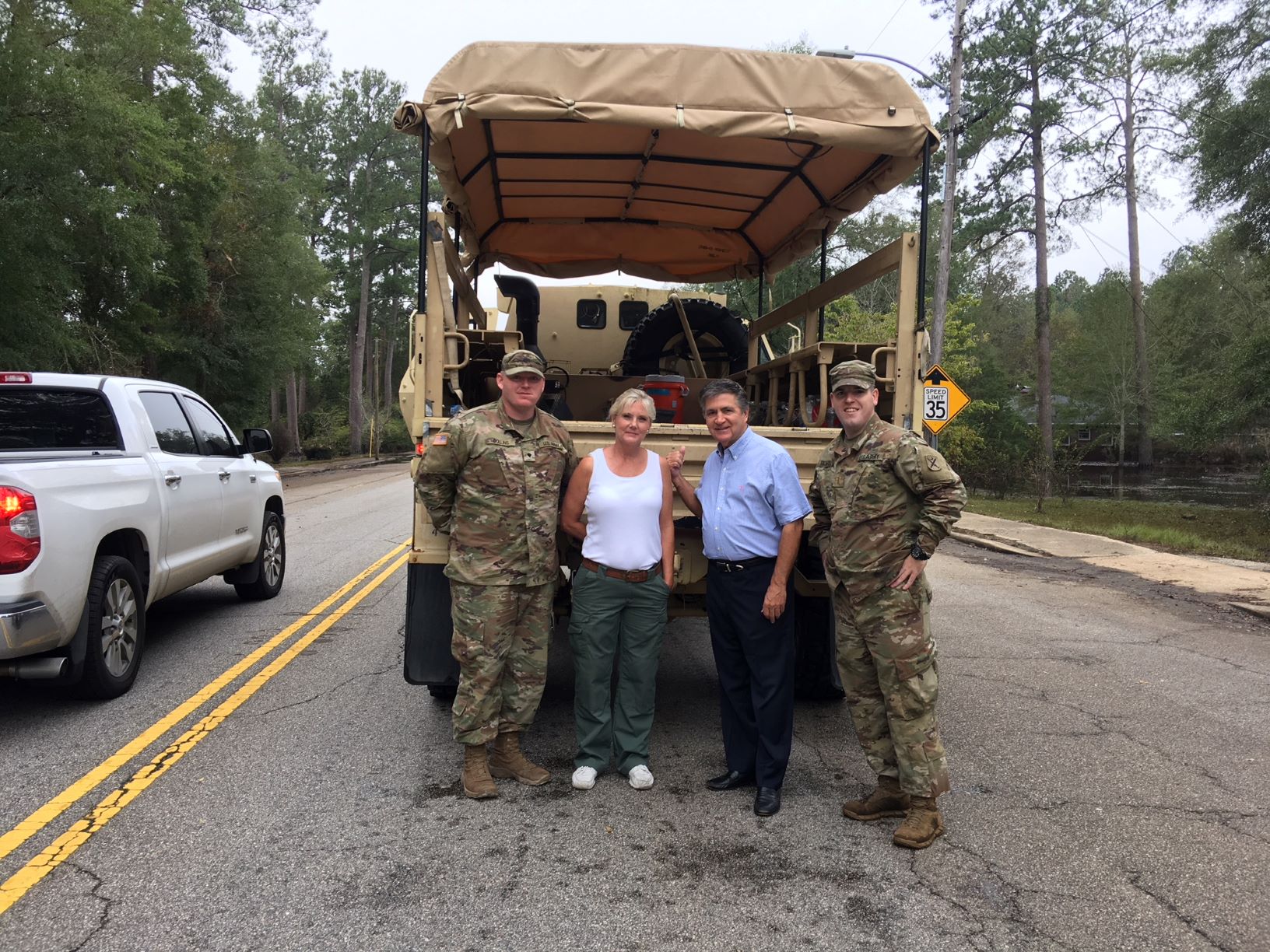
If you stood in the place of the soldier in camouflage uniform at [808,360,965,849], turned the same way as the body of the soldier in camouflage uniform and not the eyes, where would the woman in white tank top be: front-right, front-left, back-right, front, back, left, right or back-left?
front-right

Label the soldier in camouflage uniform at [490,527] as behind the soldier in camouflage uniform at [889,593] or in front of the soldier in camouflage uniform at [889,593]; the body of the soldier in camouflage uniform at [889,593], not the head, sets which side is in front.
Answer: in front

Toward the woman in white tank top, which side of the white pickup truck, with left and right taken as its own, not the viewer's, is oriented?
right

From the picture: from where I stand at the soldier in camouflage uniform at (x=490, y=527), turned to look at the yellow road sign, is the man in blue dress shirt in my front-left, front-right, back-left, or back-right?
front-right

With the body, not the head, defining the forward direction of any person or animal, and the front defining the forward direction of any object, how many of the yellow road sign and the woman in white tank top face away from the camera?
0

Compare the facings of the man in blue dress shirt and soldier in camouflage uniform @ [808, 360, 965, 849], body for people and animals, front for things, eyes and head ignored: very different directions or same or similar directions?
same or similar directions

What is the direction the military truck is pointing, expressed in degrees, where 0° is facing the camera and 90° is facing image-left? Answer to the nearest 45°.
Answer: approximately 180°

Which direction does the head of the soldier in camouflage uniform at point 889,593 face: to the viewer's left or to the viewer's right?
to the viewer's left

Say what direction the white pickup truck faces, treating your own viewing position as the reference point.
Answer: facing away from the viewer and to the right of the viewer

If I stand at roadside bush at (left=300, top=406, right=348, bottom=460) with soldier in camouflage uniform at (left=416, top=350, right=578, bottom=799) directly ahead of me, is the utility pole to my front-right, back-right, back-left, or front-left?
front-left

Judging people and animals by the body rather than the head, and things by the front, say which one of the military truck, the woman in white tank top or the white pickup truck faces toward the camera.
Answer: the woman in white tank top

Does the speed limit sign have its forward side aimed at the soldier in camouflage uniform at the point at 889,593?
yes

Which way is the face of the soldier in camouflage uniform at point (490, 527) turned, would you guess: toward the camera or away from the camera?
toward the camera

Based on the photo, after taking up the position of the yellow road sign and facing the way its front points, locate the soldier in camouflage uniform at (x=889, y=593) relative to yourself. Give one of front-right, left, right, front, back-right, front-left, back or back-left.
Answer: front

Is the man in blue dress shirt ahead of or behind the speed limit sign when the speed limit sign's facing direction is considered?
ahead

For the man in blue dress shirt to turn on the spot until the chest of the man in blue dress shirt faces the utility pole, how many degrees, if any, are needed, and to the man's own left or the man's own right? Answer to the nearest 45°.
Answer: approximately 135° to the man's own right

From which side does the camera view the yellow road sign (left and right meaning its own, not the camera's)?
front
